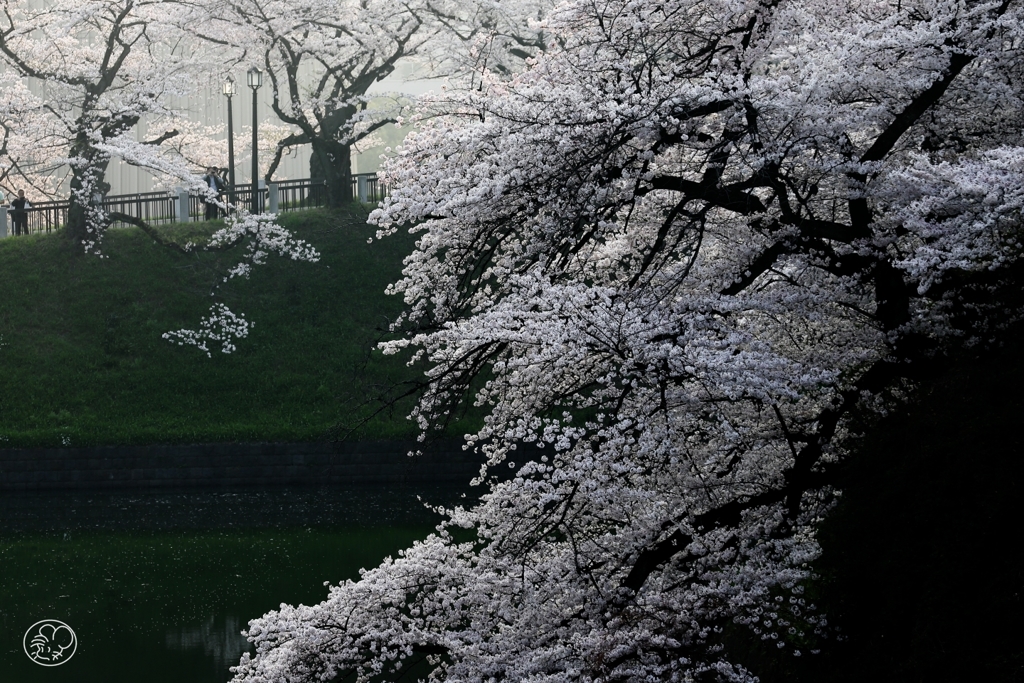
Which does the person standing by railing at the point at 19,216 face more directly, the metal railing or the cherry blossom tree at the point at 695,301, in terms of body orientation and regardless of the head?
the cherry blossom tree

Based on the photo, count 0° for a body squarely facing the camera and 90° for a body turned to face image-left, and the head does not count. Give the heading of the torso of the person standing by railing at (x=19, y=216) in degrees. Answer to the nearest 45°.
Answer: approximately 0°

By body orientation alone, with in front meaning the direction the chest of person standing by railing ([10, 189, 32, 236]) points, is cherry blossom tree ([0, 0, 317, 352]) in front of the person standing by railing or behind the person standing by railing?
in front
